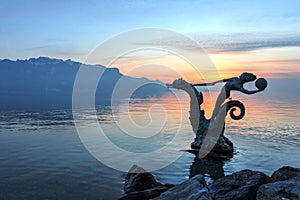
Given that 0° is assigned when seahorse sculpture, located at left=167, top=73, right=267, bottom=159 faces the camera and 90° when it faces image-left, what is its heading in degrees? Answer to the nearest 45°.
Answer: approximately 90°

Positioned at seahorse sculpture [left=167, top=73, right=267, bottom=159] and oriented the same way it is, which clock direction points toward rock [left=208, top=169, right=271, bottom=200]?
The rock is roughly at 9 o'clock from the seahorse sculpture.

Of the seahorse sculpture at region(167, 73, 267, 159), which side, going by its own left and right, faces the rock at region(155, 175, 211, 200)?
left

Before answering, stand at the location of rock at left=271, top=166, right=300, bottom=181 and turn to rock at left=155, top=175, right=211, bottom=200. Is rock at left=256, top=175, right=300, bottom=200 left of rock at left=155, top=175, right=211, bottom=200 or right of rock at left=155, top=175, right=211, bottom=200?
left

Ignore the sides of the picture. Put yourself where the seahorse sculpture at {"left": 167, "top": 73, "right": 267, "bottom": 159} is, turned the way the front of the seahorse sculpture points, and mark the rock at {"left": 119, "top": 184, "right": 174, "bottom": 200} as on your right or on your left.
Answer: on your left

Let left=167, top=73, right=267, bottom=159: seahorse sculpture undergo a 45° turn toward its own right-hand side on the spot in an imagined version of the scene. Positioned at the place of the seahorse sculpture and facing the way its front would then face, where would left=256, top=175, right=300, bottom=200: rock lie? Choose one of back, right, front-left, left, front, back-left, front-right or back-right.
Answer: back-left
